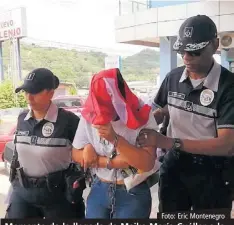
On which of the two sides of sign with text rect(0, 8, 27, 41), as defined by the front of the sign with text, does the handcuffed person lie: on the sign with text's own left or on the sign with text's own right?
on the sign with text's own left

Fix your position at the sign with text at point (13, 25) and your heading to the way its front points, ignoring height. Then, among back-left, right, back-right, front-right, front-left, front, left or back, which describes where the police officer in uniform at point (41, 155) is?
front-left

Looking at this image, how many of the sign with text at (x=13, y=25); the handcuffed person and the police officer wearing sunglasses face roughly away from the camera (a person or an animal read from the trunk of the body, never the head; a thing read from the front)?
0

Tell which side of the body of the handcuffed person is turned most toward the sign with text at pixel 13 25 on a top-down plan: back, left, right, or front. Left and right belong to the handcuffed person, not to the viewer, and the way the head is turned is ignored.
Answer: back

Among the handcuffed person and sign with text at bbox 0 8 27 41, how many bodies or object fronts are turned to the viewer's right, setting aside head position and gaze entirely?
0

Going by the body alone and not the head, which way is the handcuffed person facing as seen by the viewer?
toward the camera

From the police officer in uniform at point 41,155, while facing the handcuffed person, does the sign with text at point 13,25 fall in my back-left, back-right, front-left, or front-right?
back-left

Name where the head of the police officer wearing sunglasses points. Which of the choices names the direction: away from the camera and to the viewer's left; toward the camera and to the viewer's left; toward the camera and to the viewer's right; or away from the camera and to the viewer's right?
toward the camera and to the viewer's left

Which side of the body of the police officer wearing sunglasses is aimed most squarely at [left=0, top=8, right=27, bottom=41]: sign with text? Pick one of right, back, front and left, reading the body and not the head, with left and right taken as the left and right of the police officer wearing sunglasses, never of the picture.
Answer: right

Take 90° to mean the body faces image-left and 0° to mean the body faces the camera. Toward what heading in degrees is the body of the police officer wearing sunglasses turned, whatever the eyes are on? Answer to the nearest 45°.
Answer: approximately 45°

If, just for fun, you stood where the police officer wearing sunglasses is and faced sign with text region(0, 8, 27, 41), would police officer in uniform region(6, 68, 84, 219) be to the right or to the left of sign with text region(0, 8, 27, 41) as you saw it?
left

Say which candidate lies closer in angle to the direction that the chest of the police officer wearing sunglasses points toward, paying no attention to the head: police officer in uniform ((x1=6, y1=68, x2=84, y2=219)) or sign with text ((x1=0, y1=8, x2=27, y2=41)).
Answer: the police officer in uniform

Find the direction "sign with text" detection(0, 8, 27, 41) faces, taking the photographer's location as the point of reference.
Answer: facing the viewer and to the left of the viewer
